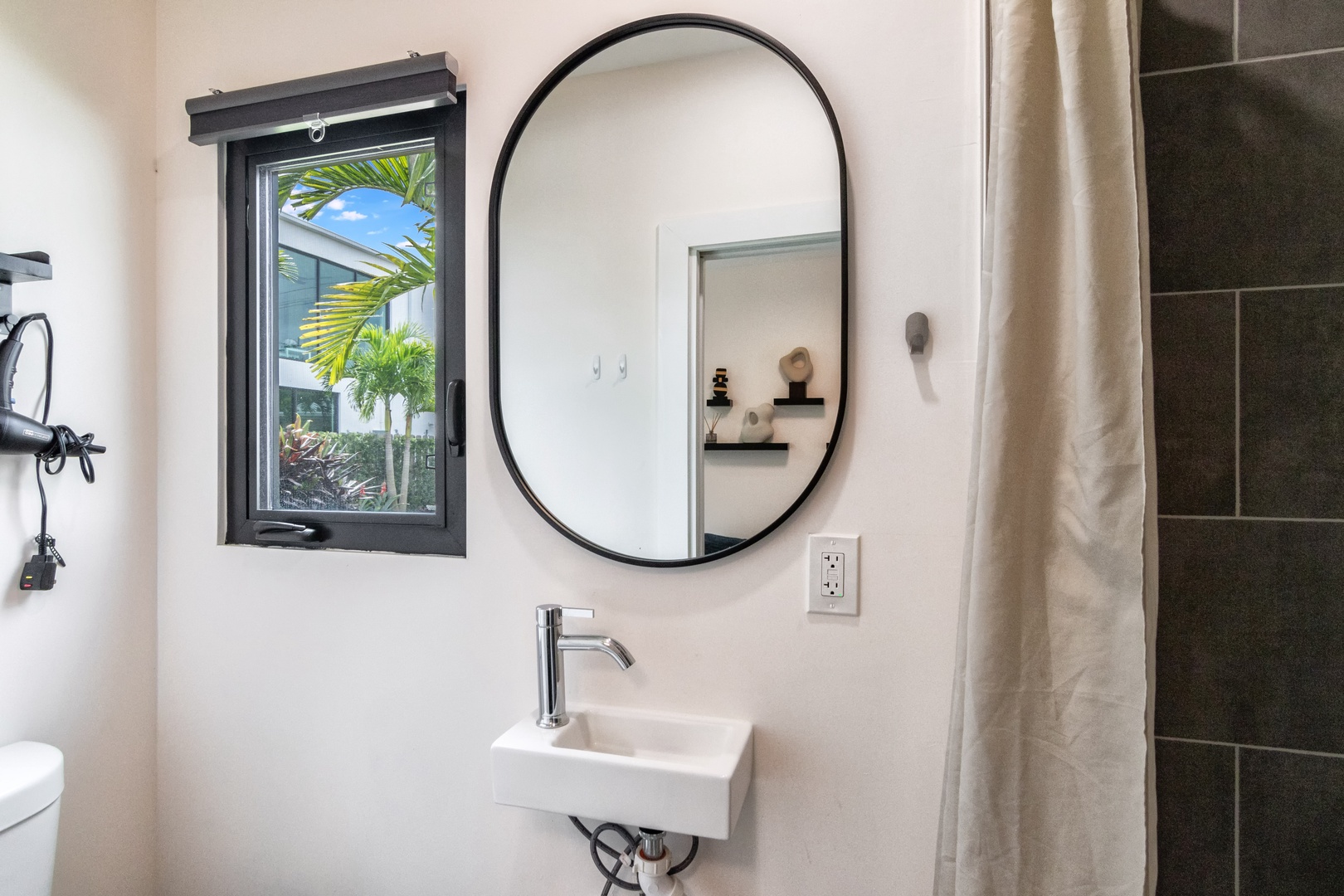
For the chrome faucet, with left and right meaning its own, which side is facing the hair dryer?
back

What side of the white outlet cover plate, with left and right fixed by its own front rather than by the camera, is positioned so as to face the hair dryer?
right

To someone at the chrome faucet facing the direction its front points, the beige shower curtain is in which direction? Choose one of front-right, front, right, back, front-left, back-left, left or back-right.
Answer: front-right

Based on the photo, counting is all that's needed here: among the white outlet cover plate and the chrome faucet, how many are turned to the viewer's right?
1

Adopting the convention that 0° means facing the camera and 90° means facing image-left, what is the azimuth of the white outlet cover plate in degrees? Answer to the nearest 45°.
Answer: approximately 0°

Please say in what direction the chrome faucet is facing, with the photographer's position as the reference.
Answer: facing to the right of the viewer

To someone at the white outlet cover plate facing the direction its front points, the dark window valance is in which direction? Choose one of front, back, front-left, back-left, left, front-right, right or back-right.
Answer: right

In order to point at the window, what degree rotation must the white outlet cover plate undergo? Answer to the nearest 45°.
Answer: approximately 90° to its right
